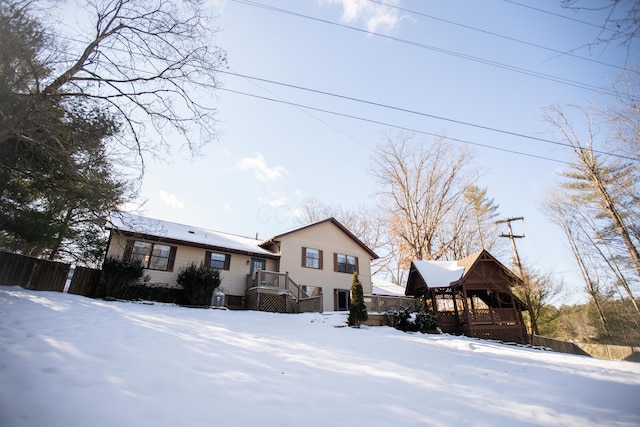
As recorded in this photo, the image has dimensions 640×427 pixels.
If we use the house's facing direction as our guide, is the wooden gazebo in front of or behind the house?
in front

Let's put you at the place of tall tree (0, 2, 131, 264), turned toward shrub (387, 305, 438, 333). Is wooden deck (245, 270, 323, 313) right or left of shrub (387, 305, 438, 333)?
left

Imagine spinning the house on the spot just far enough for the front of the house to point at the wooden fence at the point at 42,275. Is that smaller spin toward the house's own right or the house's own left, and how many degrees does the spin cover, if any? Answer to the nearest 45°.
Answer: approximately 135° to the house's own right

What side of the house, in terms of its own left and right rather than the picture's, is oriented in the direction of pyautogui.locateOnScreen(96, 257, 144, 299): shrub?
right

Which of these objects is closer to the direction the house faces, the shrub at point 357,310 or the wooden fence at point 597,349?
the shrub

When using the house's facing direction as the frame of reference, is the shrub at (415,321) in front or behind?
in front

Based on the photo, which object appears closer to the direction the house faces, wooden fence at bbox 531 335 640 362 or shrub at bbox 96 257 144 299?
the wooden fence

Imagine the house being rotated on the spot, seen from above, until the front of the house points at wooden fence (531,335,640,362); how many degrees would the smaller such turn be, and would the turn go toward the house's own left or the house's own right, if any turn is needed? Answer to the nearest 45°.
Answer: approximately 45° to the house's own left

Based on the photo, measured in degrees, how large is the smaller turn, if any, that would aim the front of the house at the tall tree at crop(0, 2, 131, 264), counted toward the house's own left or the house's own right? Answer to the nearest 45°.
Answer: approximately 90° to the house's own right

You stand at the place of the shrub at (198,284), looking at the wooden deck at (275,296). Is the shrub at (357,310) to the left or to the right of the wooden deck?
right

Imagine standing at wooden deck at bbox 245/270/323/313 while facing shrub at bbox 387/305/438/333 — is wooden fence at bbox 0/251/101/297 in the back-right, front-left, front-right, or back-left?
back-right

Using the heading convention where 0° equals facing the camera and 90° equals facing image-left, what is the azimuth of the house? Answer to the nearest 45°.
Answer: approximately 315°
